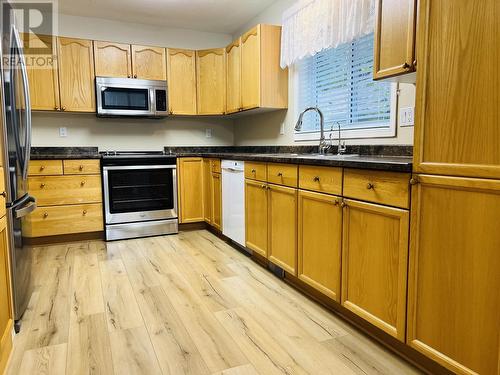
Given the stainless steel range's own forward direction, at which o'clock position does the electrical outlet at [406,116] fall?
The electrical outlet is roughly at 11 o'clock from the stainless steel range.

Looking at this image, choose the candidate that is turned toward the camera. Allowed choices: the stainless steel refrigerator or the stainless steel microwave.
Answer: the stainless steel microwave

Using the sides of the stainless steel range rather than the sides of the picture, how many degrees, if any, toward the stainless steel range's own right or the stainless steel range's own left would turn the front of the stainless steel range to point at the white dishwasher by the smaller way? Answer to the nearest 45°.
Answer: approximately 45° to the stainless steel range's own left

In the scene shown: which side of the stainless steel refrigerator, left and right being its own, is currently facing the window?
front

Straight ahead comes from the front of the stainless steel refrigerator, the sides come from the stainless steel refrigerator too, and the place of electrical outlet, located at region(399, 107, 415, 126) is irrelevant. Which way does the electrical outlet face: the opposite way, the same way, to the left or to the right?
the opposite way

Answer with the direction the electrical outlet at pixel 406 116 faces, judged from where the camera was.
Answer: facing the viewer and to the left of the viewer

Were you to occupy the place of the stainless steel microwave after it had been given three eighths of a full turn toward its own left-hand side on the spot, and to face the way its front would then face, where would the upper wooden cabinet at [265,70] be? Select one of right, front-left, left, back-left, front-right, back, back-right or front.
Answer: right

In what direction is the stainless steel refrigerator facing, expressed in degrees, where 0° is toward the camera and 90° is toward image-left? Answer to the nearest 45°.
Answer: approximately 270°

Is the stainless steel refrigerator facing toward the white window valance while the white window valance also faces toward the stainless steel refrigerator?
yes

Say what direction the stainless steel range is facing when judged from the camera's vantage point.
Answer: facing the viewer

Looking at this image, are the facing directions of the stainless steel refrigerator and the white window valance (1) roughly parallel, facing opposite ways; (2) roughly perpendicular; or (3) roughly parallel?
roughly parallel, facing opposite ways

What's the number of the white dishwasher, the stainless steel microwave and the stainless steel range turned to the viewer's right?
0

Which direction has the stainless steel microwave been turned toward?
toward the camera

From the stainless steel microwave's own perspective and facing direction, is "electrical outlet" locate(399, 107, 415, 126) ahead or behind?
ahead

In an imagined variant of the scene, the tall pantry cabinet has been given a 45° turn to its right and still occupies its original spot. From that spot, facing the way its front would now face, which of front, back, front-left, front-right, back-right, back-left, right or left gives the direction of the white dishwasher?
front-right

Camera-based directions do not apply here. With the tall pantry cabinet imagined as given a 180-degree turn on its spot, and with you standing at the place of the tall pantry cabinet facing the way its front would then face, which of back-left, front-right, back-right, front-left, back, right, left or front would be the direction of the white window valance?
left

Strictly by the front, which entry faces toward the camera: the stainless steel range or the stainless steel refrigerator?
the stainless steel range

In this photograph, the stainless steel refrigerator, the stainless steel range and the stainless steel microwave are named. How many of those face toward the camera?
2

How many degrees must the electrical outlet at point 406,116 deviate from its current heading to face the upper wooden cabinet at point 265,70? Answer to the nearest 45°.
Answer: approximately 90° to its right

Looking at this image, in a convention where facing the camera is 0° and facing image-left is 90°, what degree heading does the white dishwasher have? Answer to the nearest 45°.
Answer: approximately 45°

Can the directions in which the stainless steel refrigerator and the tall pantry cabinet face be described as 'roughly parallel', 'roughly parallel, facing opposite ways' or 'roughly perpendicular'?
roughly parallel, facing opposite ways
